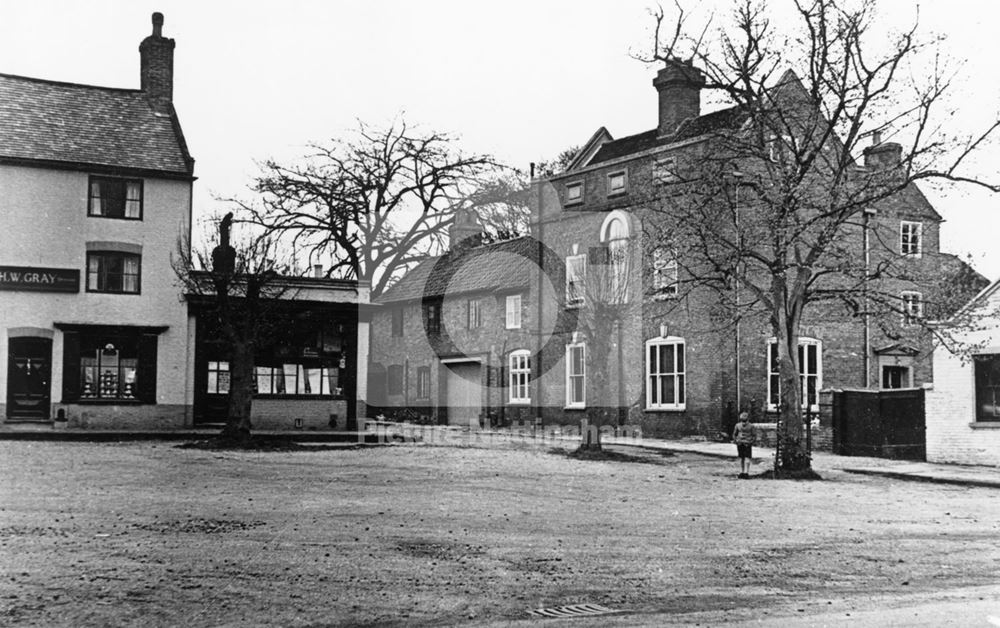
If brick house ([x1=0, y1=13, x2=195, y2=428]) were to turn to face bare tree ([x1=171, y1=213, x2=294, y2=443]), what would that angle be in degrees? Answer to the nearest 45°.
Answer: approximately 45° to its left

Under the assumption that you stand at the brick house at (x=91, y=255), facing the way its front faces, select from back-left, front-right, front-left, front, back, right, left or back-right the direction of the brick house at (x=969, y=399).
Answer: front-left

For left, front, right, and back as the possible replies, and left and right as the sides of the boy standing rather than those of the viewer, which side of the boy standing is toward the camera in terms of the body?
front

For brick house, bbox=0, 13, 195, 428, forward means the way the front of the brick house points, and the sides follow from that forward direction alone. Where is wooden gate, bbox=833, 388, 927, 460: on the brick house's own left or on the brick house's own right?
on the brick house's own left

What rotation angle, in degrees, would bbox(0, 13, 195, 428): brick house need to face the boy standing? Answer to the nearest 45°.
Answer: approximately 45° to its left

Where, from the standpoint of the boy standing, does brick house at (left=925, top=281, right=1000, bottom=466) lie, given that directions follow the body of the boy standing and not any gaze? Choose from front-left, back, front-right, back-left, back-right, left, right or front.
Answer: back-left

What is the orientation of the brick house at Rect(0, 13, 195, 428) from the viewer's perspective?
toward the camera
